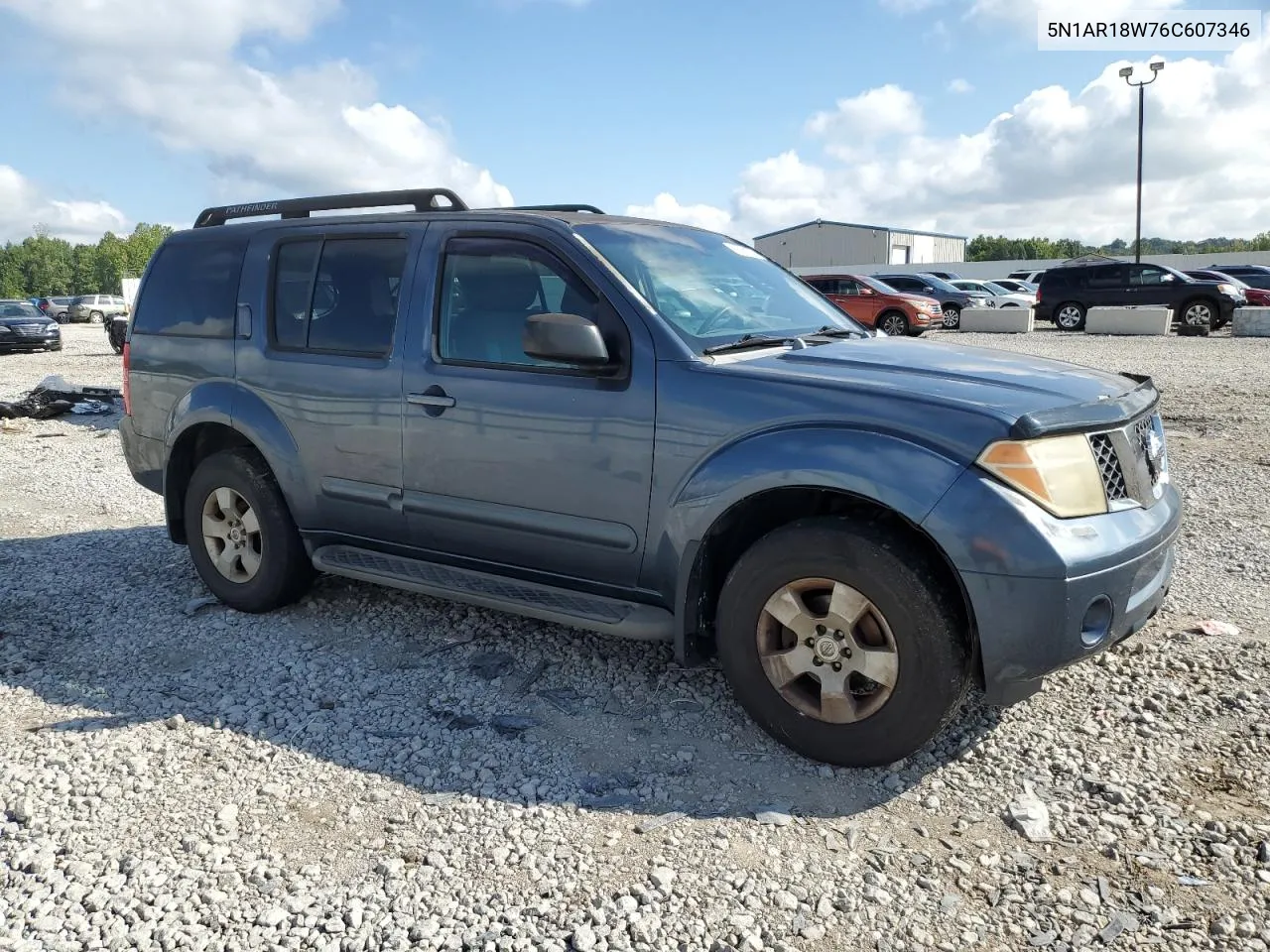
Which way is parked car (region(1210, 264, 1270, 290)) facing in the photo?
to the viewer's right

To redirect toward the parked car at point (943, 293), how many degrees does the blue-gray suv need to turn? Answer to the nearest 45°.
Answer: approximately 135° to its left

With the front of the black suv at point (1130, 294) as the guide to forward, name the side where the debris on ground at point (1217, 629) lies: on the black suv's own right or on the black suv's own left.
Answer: on the black suv's own right

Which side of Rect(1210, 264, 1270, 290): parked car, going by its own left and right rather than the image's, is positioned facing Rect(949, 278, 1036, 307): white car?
back

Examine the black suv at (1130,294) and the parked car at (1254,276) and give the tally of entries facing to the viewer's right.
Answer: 2

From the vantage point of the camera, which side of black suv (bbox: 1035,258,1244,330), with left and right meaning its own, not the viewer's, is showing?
right
